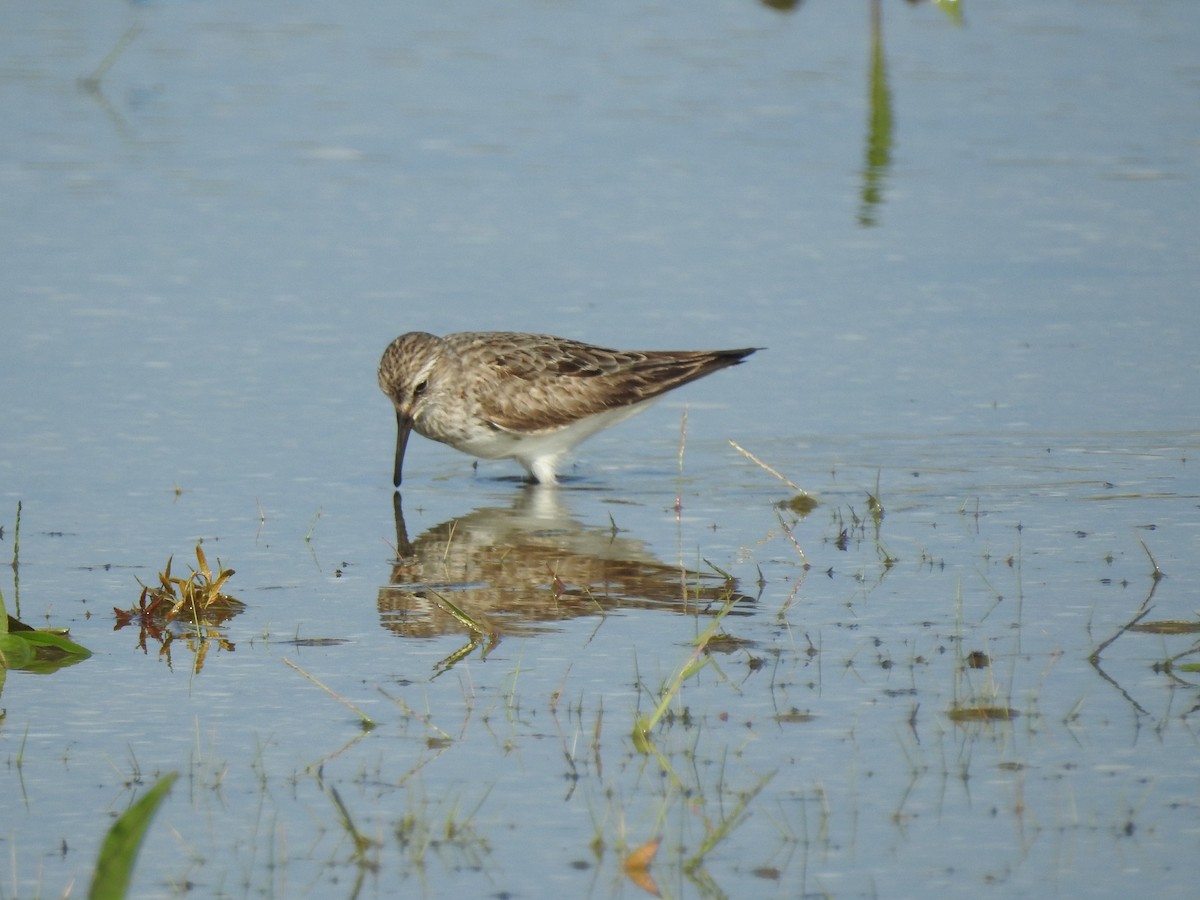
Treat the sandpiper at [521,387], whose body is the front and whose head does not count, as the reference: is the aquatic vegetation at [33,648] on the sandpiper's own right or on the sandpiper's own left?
on the sandpiper's own left

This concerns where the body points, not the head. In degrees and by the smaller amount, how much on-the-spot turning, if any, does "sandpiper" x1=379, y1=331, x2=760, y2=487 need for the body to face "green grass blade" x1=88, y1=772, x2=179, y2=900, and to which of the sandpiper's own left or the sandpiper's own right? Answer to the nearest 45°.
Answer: approximately 90° to the sandpiper's own left

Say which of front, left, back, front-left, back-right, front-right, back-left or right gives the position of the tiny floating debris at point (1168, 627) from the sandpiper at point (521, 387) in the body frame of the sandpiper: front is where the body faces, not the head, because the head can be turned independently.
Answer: back-left

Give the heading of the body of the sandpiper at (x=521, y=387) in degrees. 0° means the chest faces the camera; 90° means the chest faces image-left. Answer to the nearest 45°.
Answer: approximately 90°

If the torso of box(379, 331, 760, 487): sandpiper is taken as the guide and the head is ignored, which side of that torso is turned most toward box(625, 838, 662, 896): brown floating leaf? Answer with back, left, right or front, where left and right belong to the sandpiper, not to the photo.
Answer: left

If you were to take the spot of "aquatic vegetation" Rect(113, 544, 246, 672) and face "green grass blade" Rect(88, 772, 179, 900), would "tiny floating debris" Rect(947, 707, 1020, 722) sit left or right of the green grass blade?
left
